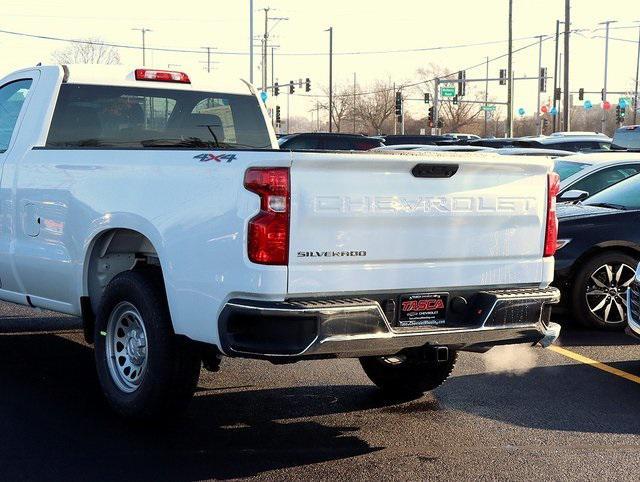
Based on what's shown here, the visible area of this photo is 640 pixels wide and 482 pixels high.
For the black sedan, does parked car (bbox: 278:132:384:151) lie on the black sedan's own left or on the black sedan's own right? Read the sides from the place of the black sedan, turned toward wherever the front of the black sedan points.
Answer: on the black sedan's own right

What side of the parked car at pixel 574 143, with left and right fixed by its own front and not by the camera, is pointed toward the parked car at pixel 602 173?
left

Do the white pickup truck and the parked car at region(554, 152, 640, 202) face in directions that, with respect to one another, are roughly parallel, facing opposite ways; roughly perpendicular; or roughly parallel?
roughly perpendicular

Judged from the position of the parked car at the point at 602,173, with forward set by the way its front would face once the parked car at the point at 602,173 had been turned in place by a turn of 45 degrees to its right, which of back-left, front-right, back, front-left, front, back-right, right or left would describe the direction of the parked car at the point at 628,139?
right

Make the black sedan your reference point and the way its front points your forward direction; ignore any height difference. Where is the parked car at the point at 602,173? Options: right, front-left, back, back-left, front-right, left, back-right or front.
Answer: back-right

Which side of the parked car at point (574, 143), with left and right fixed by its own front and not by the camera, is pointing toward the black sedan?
left

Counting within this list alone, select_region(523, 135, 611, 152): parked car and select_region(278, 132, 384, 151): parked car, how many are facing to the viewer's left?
2

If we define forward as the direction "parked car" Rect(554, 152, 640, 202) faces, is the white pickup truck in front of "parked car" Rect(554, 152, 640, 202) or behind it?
in front

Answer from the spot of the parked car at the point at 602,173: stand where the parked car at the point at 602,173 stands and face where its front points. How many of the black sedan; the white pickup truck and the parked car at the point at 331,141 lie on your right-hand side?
1

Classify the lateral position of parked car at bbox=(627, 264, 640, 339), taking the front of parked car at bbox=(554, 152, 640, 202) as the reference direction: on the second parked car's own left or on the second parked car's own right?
on the second parked car's own left

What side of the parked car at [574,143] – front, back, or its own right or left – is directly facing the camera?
left

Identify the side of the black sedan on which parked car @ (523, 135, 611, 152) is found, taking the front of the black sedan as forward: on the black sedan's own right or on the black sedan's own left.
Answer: on the black sedan's own right

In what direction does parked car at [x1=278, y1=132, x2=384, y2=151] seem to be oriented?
to the viewer's left

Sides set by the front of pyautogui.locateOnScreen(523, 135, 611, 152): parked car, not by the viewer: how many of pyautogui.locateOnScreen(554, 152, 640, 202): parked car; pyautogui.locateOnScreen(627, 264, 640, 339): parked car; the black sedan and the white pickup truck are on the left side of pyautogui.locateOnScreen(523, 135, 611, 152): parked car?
4
